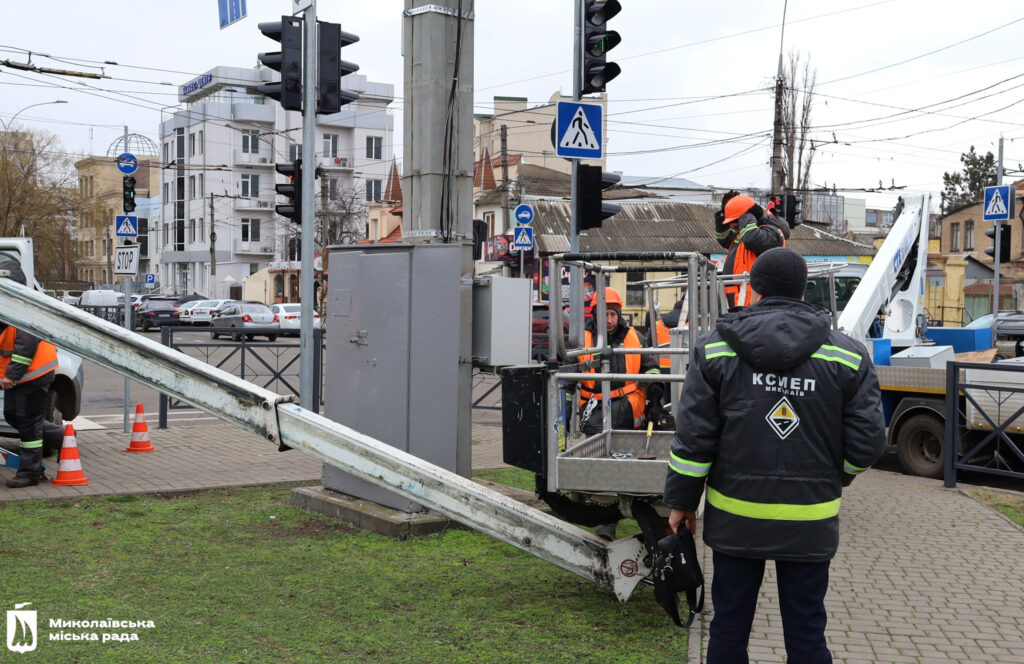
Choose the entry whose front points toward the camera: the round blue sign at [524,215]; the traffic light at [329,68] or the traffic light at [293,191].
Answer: the round blue sign

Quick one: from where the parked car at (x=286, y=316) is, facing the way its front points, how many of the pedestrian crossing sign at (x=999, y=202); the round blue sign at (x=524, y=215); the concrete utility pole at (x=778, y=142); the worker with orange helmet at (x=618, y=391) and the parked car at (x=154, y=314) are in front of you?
1

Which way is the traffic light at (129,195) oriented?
toward the camera

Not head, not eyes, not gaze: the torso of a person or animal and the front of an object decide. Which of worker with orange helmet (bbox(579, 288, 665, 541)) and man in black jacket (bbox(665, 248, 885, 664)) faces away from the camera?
the man in black jacket

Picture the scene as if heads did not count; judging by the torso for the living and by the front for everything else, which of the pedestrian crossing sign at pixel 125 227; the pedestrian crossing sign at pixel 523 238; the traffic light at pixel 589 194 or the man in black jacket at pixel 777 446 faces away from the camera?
the man in black jacket

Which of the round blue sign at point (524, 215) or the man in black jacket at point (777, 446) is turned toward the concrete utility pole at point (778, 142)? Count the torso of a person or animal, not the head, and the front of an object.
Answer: the man in black jacket

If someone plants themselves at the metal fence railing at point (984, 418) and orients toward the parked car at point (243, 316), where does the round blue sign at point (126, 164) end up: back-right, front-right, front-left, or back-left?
front-left

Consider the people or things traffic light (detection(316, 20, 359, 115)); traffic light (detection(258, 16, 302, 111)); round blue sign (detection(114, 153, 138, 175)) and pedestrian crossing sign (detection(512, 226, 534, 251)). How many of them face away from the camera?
0

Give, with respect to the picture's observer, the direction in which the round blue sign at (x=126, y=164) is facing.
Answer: facing the viewer

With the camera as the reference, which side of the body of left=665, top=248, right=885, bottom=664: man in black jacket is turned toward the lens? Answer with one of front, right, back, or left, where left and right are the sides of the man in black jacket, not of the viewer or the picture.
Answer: back

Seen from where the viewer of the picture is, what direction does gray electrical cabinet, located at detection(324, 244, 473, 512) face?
facing the viewer and to the left of the viewer

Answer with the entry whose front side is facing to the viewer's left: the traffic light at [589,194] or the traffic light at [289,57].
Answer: the traffic light at [289,57]

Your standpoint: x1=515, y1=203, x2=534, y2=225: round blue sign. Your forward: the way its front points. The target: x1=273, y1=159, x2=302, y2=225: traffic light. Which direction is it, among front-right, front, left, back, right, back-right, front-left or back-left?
front

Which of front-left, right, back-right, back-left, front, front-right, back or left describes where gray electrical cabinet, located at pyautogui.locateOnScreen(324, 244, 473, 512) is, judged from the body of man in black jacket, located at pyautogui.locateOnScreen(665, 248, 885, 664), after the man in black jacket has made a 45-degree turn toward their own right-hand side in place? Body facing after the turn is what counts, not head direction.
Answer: left

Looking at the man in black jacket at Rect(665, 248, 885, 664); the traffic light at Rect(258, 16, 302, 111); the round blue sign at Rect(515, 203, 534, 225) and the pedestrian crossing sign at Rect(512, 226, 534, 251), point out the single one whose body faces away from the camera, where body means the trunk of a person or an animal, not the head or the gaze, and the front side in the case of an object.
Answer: the man in black jacket
